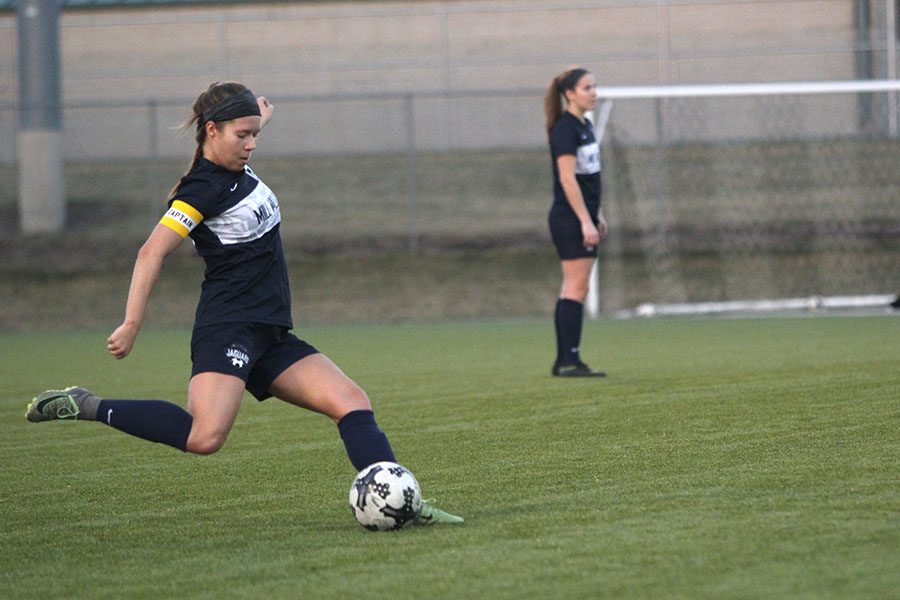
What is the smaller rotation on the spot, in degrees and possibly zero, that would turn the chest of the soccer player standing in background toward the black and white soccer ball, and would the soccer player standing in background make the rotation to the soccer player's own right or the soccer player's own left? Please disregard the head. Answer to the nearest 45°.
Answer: approximately 90° to the soccer player's own right

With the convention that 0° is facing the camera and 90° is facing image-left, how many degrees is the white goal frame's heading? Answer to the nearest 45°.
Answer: approximately 0°

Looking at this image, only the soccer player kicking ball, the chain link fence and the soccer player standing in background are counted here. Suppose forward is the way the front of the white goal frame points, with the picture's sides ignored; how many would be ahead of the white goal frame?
2

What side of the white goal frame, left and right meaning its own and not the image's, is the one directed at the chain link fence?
back

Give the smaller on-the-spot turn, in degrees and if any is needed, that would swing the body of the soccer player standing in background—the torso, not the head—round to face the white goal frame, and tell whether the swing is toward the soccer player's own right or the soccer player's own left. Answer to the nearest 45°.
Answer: approximately 90° to the soccer player's own left

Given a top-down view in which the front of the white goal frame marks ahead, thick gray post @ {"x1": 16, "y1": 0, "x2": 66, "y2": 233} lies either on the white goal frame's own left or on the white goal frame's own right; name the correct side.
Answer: on the white goal frame's own right
